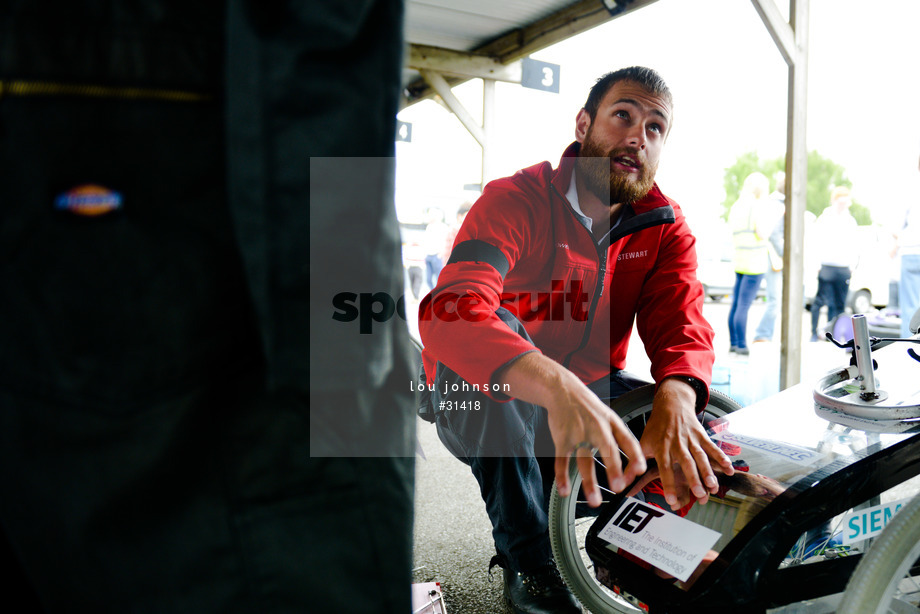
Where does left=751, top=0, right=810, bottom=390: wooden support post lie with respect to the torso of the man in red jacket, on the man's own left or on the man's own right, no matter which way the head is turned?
on the man's own left

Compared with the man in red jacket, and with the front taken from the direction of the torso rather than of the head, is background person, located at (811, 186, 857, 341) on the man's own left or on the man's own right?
on the man's own left

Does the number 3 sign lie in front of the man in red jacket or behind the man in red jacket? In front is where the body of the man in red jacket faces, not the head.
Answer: behind

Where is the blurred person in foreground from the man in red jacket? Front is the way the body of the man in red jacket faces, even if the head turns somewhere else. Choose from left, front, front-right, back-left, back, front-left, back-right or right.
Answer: front-right
